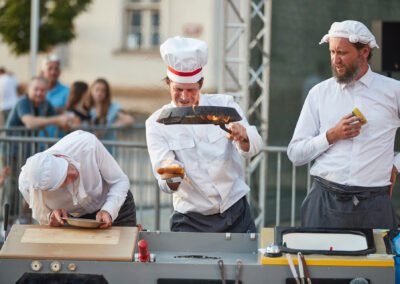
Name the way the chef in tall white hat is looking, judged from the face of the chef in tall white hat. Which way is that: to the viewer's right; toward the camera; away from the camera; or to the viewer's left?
toward the camera

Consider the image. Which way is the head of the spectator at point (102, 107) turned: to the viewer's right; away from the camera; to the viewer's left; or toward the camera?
toward the camera

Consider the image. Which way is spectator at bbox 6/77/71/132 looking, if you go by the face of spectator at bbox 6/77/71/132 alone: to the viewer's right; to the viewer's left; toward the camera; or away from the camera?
toward the camera

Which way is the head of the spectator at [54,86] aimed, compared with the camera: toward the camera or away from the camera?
toward the camera

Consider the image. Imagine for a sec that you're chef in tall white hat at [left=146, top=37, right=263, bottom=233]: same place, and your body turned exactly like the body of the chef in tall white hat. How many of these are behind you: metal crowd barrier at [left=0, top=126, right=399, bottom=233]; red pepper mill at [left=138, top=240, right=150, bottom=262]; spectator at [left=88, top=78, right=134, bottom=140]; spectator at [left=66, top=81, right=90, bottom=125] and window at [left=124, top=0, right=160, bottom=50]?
4

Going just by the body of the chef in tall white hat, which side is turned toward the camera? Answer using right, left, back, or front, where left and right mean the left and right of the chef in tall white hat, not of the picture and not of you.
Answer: front

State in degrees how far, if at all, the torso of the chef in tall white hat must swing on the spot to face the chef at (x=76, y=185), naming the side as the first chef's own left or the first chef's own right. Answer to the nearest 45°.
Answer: approximately 90° to the first chef's own right

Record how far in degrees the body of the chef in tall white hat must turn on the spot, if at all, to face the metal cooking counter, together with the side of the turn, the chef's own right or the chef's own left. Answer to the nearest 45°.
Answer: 0° — they already face it

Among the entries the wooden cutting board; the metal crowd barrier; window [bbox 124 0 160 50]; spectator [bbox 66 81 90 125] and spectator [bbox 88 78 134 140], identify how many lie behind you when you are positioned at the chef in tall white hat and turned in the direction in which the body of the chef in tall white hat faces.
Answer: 4

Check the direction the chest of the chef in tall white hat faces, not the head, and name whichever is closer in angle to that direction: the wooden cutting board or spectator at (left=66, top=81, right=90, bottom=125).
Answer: the wooden cutting board

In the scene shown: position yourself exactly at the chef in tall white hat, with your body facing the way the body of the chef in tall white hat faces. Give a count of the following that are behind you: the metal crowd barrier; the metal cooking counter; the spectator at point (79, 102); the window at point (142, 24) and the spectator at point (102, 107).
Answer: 4

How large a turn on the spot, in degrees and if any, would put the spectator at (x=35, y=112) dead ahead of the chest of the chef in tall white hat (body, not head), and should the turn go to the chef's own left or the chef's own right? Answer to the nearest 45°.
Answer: approximately 180°

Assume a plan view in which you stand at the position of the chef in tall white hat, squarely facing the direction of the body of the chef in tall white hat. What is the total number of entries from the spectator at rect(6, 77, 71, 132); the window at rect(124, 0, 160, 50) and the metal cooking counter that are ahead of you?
1

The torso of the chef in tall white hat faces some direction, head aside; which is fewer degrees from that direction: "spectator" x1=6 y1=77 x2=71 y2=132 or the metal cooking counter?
the metal cooking counter
